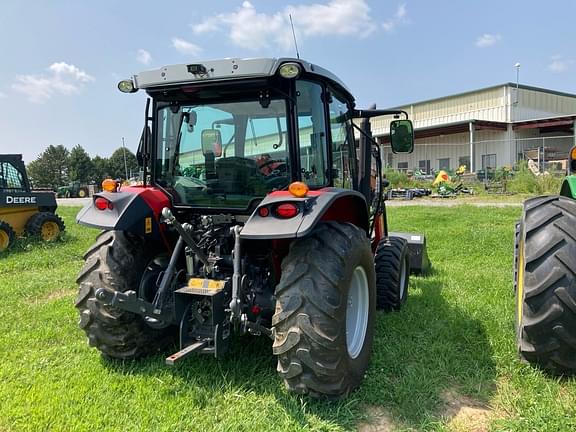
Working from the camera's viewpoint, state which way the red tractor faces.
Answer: facing away from the viewer and to the right of the viewer

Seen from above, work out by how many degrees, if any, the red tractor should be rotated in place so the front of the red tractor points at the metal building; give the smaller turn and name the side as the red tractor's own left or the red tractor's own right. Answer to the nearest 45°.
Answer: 0° — it already faces it
